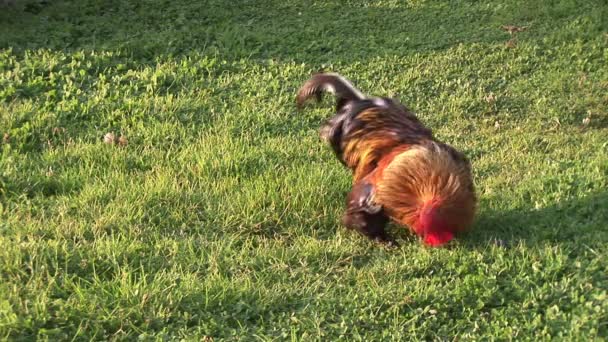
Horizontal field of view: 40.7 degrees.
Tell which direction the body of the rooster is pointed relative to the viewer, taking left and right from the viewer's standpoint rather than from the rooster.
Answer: facing the viewer and to the right of the viewer
